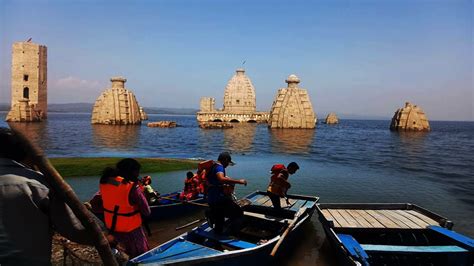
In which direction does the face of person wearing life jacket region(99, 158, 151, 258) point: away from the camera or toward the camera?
away from the camera

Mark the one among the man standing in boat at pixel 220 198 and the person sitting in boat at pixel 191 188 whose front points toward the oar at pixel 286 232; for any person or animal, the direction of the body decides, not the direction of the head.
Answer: the man standing in boat

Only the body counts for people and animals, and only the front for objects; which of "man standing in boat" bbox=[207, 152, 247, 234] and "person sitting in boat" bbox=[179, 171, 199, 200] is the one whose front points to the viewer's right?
the man standing in boat

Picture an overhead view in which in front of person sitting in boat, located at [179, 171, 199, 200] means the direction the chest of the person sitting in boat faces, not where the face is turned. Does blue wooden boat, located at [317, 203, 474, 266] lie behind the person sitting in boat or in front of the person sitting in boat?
behind

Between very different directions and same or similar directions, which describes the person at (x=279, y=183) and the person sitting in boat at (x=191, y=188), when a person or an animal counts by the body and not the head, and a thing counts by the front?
very different directions

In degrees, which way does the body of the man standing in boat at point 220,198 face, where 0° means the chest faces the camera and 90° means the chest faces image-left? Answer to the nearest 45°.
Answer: approximately 270°
